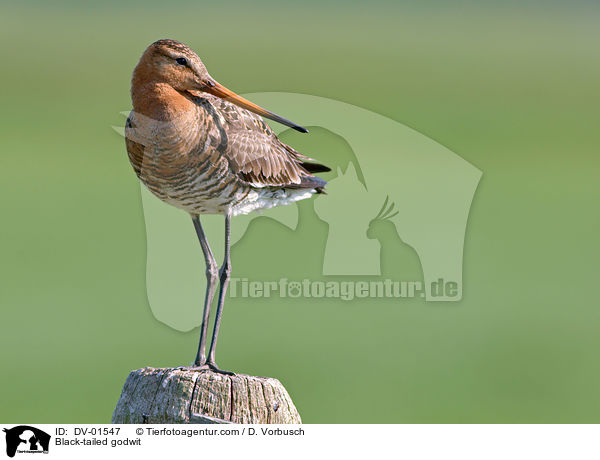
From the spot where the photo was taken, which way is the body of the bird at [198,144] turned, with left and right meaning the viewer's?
facing the viewer and to the left of the viewer
